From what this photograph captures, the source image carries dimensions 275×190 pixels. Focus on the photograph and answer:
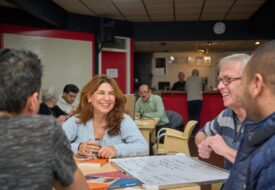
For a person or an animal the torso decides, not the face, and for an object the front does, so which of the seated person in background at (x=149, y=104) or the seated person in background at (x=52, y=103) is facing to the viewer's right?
the seated person in background at (x=52, y=103)

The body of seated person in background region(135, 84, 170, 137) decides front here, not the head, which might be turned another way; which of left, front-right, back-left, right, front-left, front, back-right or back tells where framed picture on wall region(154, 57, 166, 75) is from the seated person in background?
back-right

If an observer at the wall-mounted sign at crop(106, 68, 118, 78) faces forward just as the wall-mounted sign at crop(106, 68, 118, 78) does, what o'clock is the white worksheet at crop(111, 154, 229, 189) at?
The white worksheet is roughly at 12 o'clock from the wall-mounted sign.

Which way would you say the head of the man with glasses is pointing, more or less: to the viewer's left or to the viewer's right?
to the viewer's left

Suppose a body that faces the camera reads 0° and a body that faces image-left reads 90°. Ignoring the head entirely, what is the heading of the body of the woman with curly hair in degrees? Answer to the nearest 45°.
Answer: approximately 0°

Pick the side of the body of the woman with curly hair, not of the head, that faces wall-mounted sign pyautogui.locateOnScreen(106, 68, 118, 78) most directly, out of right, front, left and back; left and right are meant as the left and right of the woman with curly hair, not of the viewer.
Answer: back

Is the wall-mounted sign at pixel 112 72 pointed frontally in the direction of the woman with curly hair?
yes

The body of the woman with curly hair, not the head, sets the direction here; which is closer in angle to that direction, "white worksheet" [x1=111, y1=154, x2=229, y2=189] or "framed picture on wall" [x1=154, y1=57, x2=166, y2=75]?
the white worksheet

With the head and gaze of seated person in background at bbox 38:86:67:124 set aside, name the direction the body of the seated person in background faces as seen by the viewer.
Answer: to the viewer's right

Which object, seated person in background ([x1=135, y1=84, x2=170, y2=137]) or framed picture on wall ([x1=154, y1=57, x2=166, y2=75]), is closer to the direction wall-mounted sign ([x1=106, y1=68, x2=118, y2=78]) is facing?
the seated person in background
